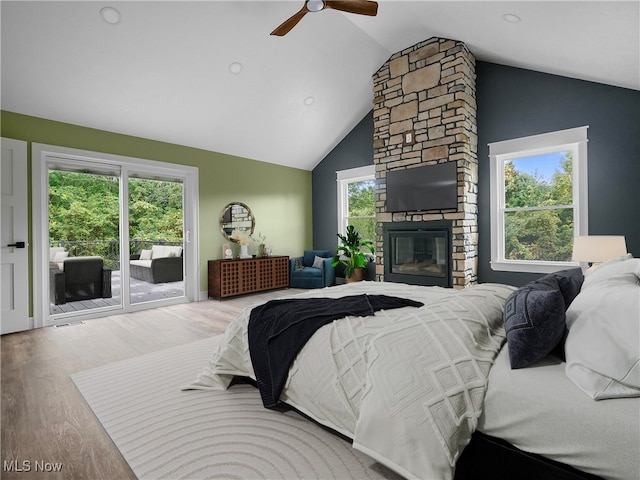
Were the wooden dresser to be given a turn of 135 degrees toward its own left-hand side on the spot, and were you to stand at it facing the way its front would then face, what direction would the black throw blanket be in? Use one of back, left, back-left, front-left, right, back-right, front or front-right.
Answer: back

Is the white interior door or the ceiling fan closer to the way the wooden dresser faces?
the ceiling fan

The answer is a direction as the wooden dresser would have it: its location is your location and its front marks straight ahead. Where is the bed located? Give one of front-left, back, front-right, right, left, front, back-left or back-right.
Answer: front-right

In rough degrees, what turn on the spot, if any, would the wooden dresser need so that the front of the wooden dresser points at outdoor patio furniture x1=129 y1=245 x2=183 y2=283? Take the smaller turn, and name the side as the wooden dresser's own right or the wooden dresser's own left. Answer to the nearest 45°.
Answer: approximately 135° to the wooden dresser's own right

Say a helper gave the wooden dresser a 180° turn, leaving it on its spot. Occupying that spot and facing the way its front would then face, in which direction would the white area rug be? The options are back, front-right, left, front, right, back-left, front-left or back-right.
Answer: back-left

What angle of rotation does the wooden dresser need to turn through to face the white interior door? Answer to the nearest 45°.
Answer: approximately 90° to its right

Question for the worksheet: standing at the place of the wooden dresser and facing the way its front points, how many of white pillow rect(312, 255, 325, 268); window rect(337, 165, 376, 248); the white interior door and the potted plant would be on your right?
1

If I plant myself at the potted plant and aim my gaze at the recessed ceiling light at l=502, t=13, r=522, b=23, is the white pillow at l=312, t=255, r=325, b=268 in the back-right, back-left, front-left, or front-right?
back-right

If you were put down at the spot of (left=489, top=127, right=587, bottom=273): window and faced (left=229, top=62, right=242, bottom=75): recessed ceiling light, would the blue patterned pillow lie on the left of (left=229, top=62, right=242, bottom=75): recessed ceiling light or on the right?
left

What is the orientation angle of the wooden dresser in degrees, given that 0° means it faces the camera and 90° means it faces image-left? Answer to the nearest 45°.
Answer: approximately 315°

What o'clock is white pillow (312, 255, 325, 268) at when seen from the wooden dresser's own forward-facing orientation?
The white pillow is roughly at 10 o'clock from the wooden dresser.

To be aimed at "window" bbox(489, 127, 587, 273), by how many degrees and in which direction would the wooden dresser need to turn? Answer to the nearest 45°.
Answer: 0° — it already faces it

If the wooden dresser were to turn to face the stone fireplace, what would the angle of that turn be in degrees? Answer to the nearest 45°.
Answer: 0° — it already faces it
